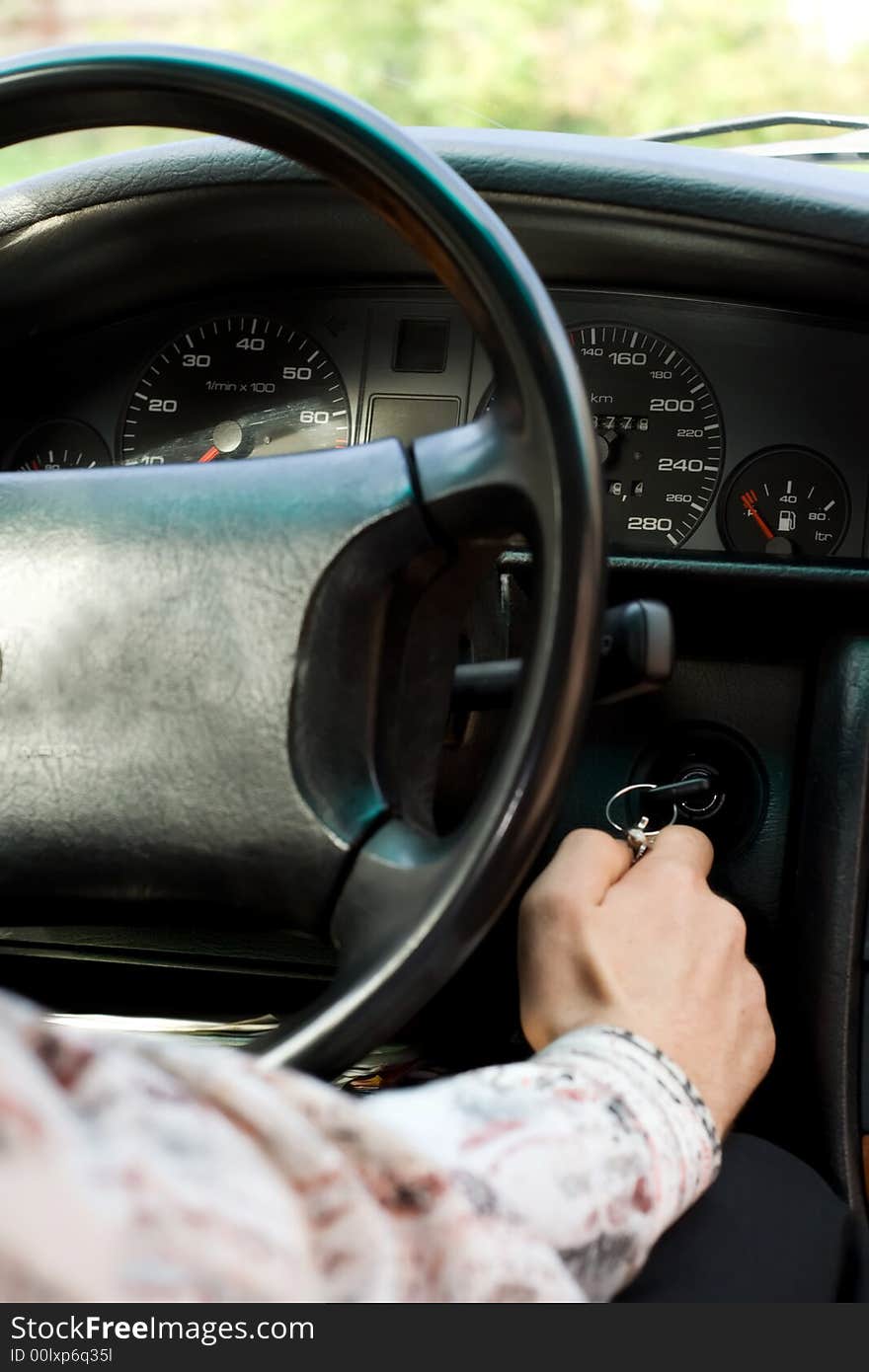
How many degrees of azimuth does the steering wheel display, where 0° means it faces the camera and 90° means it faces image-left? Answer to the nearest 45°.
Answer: approximately 0°
